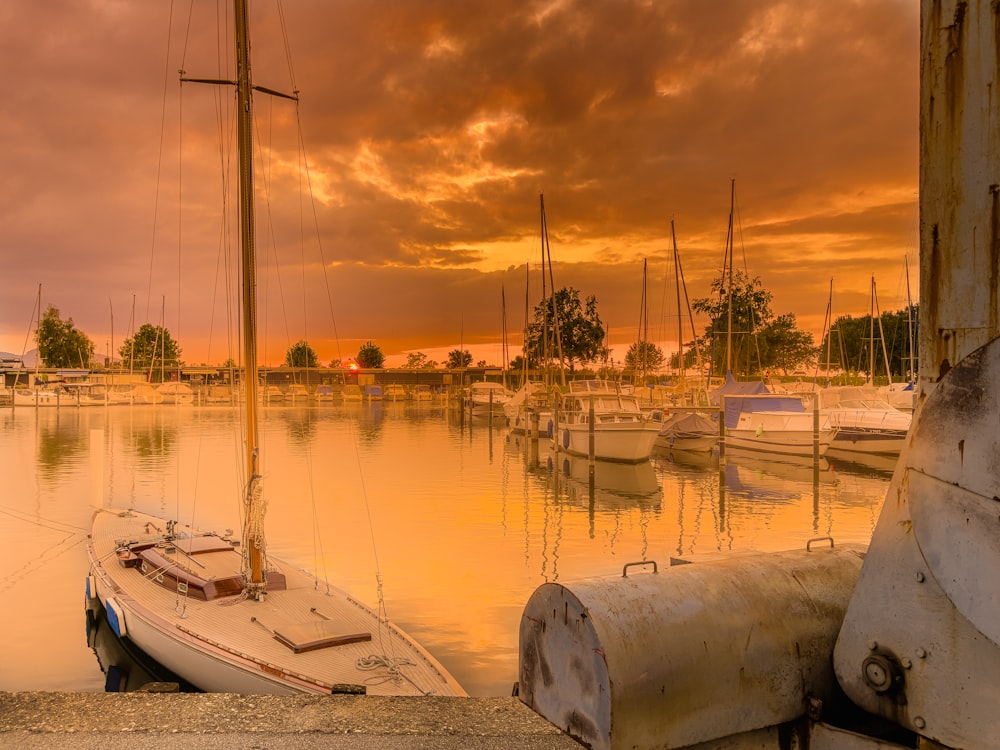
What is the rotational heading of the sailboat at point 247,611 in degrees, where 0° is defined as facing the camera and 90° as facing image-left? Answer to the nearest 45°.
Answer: approximately 315°
